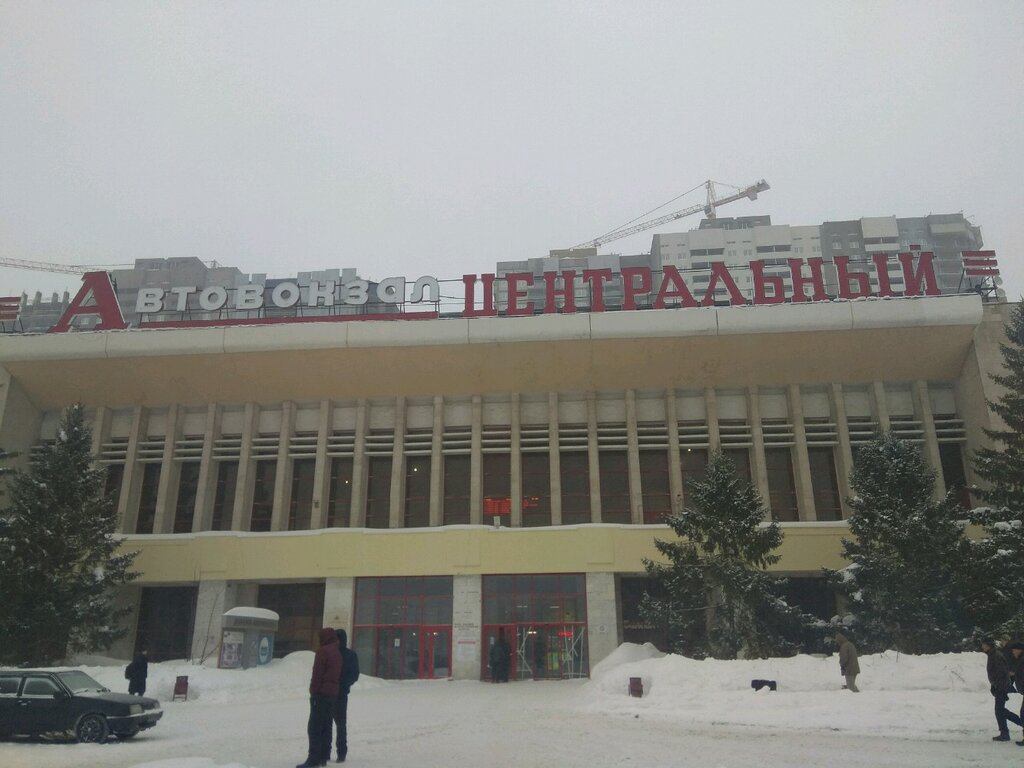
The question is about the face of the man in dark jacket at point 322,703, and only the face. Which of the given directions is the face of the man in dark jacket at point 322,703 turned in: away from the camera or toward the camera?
away from the camera

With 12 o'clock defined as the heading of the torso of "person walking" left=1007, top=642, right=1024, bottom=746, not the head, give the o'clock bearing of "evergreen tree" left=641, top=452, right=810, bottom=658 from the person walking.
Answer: The evergreen tree is roughly at 2 o'clock from the person walking.

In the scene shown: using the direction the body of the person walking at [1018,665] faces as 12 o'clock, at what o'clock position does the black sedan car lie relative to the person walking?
The black sedan car is roughly at 11 o'clock from the person walking.

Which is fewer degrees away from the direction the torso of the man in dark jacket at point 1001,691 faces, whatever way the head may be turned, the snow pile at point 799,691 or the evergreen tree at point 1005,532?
the snow pile

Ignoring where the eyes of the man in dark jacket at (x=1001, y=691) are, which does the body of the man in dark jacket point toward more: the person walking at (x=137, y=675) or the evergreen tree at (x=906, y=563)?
the person walking

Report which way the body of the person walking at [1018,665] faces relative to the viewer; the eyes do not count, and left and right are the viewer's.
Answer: facing to the left of the viewer

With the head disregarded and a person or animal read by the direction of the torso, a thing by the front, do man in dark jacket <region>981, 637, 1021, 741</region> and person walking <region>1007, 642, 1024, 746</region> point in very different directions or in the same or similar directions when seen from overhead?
same or similar directions

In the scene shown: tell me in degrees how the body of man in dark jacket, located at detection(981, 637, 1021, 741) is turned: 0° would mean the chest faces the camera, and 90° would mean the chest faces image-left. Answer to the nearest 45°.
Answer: approximately 90°
